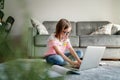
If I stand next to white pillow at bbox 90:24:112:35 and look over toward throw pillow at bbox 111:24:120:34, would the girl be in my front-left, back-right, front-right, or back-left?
back-right

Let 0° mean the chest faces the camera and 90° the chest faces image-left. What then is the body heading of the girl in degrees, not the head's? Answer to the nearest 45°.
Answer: approximately 315°

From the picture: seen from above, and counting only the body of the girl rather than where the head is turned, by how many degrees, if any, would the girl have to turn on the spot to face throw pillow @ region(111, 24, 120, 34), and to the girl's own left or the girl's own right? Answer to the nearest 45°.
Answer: approximately 90° to the girl's own left

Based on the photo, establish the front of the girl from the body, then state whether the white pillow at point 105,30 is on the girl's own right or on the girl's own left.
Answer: on the girl's own left
